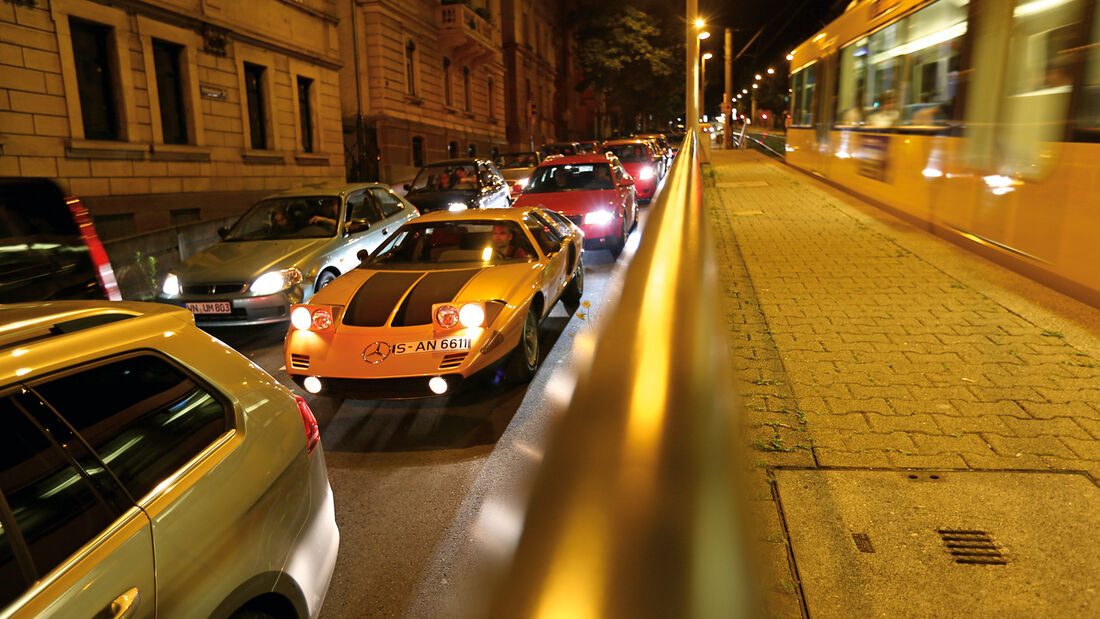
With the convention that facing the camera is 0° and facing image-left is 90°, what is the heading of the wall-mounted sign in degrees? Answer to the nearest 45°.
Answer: approximately 315°

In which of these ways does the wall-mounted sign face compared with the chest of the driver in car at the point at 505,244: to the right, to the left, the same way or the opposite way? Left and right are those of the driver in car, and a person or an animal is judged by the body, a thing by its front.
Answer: to the left

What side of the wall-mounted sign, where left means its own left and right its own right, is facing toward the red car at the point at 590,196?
front

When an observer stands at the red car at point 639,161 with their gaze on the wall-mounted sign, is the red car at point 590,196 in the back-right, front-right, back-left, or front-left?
front-left

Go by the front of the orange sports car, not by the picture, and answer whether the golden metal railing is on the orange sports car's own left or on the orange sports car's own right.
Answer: on the orange sports car's own left

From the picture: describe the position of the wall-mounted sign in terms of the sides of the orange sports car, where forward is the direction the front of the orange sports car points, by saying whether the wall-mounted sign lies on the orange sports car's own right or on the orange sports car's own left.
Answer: on the orange sports car's own right

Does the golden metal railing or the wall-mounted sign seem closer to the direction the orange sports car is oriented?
the golden metal railing

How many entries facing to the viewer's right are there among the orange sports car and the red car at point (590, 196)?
0

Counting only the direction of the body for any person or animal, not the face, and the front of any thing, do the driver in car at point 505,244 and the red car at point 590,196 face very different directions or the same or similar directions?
same or similar directions

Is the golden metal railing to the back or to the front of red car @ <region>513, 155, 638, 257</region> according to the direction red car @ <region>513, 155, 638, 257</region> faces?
to the front

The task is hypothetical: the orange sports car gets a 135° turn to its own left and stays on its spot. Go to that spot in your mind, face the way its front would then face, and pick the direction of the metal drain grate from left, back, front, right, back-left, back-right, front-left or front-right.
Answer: front-right

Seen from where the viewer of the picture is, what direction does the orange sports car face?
facing the viewer and to the left of the viewer

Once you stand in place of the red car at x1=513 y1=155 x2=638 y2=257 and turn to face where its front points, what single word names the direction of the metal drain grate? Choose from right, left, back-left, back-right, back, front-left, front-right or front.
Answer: front-left
